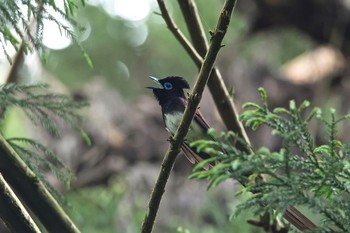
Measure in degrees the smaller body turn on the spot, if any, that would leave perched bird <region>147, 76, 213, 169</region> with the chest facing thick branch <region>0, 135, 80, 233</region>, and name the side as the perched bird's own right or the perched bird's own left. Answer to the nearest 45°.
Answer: approximately 45° to the perched bird's own left

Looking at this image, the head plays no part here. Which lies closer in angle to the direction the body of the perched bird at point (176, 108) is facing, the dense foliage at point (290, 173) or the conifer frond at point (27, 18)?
the conifer frond

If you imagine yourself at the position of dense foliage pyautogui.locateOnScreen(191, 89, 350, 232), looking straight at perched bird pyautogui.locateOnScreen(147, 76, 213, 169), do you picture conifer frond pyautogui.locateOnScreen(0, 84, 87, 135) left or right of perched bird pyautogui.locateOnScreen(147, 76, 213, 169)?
left

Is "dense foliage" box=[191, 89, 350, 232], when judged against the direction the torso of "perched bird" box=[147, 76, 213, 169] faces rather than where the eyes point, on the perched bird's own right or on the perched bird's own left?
on the perched bird's own left

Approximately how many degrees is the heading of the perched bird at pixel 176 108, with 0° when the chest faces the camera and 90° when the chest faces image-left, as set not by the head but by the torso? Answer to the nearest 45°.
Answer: approximately 90°
